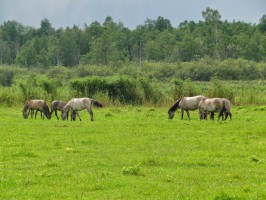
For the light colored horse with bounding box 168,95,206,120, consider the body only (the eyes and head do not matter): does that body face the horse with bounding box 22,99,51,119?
yes

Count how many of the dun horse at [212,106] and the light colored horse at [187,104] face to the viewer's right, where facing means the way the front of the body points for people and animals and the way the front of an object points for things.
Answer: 0

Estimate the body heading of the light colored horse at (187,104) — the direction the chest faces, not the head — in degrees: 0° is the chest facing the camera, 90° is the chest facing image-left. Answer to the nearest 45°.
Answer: approximately 90°

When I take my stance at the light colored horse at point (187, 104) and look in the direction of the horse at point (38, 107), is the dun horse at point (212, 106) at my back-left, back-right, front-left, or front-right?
back-left

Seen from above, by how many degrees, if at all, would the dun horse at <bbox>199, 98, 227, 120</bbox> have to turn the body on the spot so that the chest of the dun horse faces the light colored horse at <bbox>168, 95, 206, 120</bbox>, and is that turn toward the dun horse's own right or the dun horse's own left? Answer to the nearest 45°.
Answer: approximately 45° to the dun horse's own right
